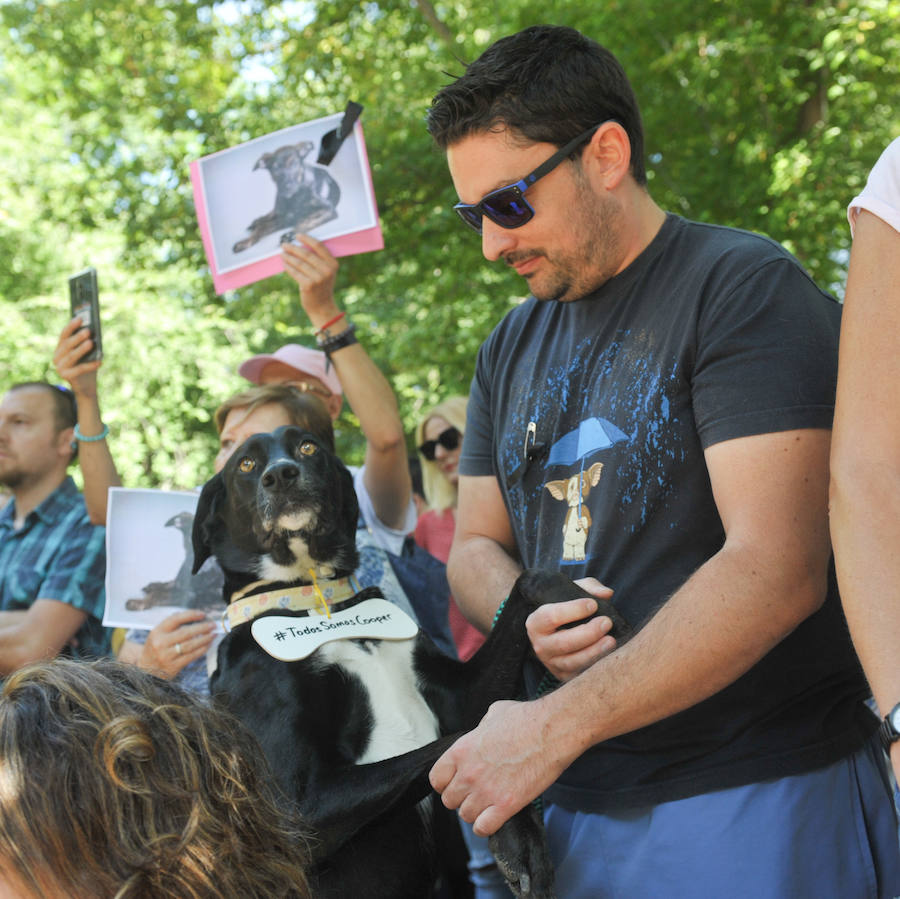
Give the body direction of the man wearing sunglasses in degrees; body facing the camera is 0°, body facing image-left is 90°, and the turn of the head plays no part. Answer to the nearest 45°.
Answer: approximately 45°

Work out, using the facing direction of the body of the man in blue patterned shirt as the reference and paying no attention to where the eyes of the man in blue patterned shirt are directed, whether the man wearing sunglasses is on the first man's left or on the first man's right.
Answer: on the first man's left

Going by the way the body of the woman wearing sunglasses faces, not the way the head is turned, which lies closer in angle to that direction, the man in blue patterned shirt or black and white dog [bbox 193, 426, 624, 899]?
the black and white dog

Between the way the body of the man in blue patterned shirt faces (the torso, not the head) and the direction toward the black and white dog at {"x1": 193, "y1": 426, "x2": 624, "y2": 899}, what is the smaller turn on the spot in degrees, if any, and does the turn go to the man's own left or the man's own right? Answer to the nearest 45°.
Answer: approximately 45° to the man's own left

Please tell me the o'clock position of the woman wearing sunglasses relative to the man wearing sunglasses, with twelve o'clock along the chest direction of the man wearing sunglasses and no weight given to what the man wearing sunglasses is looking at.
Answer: The woman wearing sunglasses is roughly at 4 o'clock from the man wearing sunglasses.

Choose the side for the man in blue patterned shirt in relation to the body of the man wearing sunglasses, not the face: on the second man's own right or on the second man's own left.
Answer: on the second man's own right
